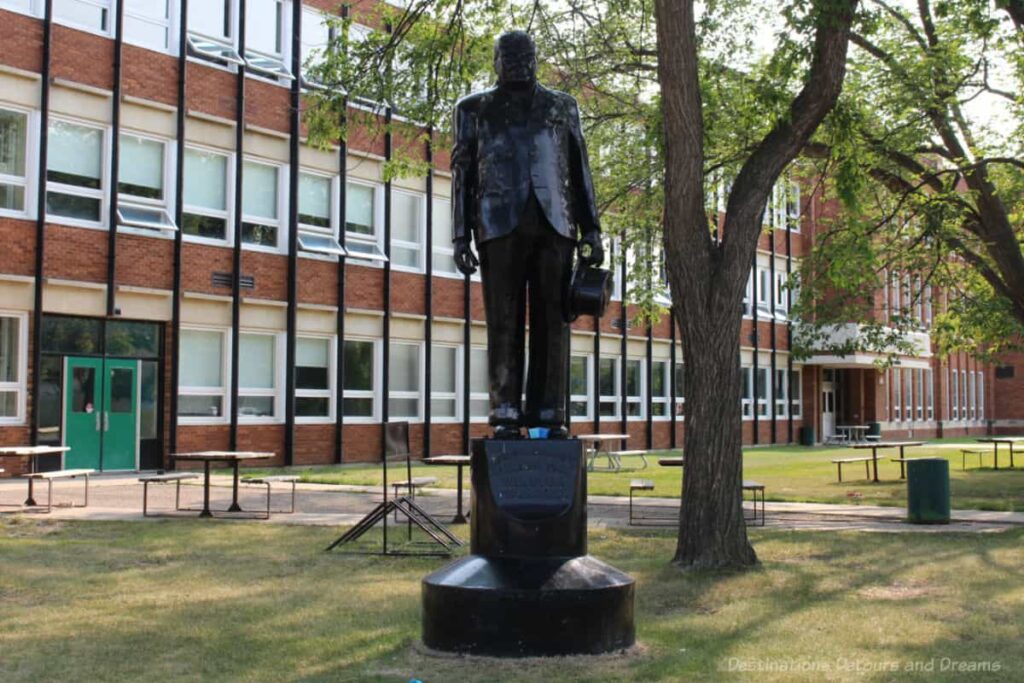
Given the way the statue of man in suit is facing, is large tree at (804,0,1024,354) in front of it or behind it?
behind

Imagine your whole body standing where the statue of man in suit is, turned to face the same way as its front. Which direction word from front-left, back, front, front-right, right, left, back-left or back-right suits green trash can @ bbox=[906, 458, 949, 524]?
back-left

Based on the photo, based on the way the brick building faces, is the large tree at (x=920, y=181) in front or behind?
in front

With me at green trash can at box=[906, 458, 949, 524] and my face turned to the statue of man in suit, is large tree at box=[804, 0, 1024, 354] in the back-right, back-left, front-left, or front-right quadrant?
back-right

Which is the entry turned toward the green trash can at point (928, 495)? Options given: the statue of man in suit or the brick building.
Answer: the brick building

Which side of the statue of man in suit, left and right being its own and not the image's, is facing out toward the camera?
front

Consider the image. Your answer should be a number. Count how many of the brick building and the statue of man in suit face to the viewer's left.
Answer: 0

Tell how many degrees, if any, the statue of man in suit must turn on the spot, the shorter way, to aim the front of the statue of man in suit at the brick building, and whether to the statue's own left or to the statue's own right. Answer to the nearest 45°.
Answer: approximately 180°

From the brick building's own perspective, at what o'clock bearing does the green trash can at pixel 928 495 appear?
The green trash can is roughly at 12 o'clock from the brick building.

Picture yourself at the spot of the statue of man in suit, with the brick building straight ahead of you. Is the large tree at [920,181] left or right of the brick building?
right
